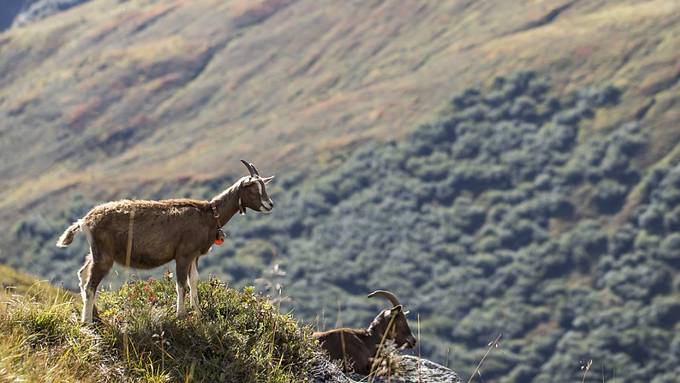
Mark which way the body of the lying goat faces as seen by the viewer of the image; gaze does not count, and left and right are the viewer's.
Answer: facing to the right of the viewer

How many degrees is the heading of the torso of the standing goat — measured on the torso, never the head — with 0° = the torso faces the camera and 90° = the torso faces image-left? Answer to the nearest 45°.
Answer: approximately 270°

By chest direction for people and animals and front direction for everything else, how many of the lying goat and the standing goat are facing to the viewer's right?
2
